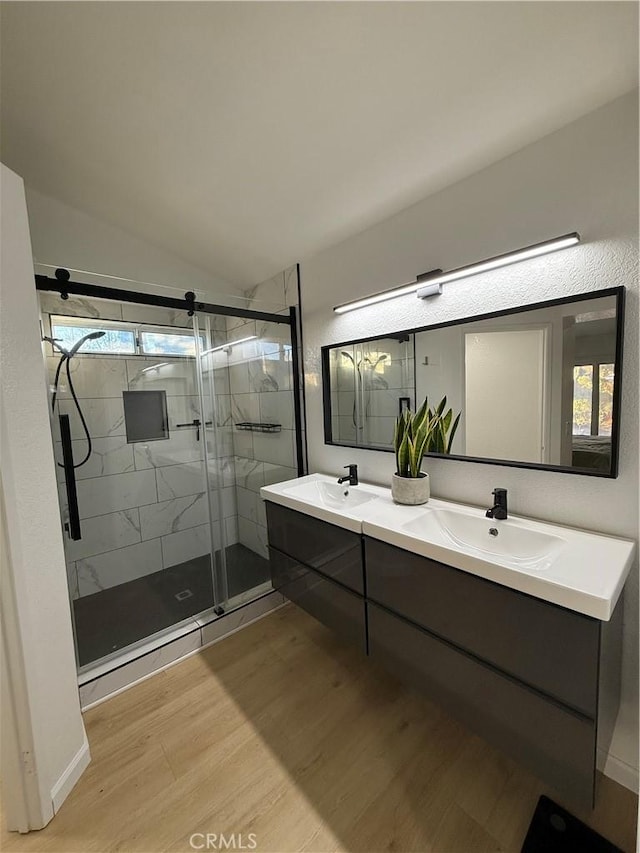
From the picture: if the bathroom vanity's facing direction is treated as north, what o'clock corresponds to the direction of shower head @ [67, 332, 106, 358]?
The shower head is roughly at 2 o'clock from the bathroom vanity.

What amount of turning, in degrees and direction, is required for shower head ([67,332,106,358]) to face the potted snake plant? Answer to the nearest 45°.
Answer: approximately 45° to its right

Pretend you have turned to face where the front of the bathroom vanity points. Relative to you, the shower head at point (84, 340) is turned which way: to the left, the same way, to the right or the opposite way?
the opposite way

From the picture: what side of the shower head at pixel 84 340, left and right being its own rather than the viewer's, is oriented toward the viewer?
right

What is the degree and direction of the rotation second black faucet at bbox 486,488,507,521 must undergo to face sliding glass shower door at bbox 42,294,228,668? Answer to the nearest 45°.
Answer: approximately 45° to its right

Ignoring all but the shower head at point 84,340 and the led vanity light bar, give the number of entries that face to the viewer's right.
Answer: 1

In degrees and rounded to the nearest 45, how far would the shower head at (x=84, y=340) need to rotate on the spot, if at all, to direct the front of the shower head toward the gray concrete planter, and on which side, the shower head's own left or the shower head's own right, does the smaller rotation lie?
approximately 45° to the shower head's own right

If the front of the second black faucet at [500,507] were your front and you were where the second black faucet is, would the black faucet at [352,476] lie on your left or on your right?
on your right

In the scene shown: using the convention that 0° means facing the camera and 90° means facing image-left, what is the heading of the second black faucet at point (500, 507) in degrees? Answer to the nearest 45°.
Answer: approximately 45°

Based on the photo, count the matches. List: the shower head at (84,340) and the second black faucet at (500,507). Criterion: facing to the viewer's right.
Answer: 1

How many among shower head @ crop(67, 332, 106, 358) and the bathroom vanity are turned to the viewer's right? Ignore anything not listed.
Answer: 1
